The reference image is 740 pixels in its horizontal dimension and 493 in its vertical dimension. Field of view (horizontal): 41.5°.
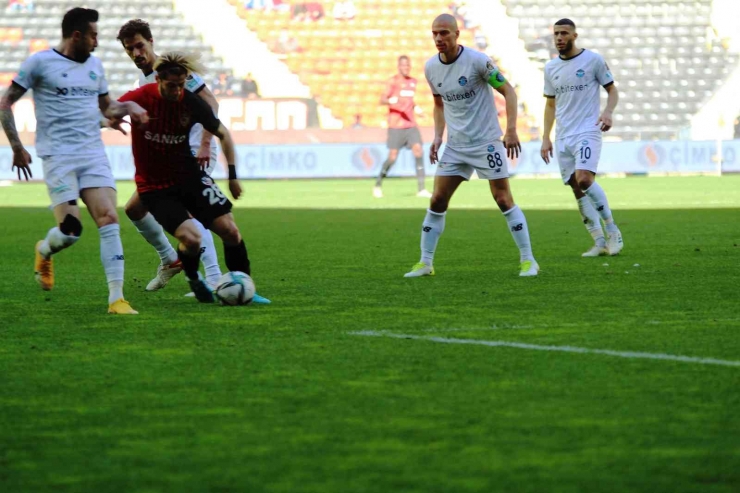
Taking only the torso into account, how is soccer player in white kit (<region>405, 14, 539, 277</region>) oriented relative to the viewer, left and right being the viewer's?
facing the viewer and to the left of the viewer

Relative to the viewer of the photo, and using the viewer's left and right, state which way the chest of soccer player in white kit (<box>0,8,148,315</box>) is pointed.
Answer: facing the viewer and to the right of the viewer

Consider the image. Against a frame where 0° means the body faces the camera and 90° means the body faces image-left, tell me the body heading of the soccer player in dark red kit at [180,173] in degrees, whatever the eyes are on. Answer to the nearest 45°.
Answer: approximately 0°

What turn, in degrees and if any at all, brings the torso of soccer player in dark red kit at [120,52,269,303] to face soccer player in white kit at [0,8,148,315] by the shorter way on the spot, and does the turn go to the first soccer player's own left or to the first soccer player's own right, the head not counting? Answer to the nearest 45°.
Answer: approximately 90° to the first soccer player's own right

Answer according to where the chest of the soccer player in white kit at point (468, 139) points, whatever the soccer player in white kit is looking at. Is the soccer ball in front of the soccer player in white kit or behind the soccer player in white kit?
in front

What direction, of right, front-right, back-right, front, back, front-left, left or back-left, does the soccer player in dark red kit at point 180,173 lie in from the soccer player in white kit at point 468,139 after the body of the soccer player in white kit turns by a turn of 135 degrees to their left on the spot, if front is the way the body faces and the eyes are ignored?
back-right

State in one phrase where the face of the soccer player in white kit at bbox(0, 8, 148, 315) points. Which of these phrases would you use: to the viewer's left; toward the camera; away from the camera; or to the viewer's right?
to the viewer's right

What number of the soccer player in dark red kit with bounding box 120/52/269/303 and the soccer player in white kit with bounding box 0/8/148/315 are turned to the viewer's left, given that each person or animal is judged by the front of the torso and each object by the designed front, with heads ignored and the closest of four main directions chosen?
0

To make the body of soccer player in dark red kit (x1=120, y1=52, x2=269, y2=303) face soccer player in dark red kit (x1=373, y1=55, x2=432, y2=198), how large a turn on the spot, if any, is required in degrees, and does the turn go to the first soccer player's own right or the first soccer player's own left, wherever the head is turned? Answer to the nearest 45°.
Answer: approximately 180°
